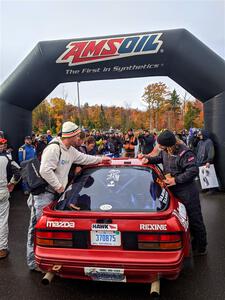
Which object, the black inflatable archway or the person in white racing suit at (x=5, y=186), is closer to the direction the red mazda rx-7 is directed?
the black inflatable archway

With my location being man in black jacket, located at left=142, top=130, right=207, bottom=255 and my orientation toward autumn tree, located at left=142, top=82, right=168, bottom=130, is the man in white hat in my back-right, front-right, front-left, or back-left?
back-left

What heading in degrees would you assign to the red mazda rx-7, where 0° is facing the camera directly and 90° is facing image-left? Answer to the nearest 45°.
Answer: approximately 180°

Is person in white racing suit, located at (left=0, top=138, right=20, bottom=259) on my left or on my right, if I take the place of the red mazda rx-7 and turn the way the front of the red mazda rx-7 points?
on my left

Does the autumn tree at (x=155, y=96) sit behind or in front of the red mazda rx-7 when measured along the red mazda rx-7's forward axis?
in front

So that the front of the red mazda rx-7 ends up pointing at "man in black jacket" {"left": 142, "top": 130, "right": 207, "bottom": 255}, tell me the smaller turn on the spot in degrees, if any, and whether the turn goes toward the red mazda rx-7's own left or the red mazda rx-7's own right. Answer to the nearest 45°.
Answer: approximately 45° to the red mazda rx-7's own right

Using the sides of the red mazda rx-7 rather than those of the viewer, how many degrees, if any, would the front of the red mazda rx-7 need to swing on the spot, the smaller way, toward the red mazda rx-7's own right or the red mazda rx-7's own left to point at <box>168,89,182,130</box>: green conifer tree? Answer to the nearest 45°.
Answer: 0° — it already faces it

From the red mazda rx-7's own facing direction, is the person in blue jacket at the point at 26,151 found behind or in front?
in front

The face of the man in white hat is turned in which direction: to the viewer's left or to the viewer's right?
to the viewer's right
